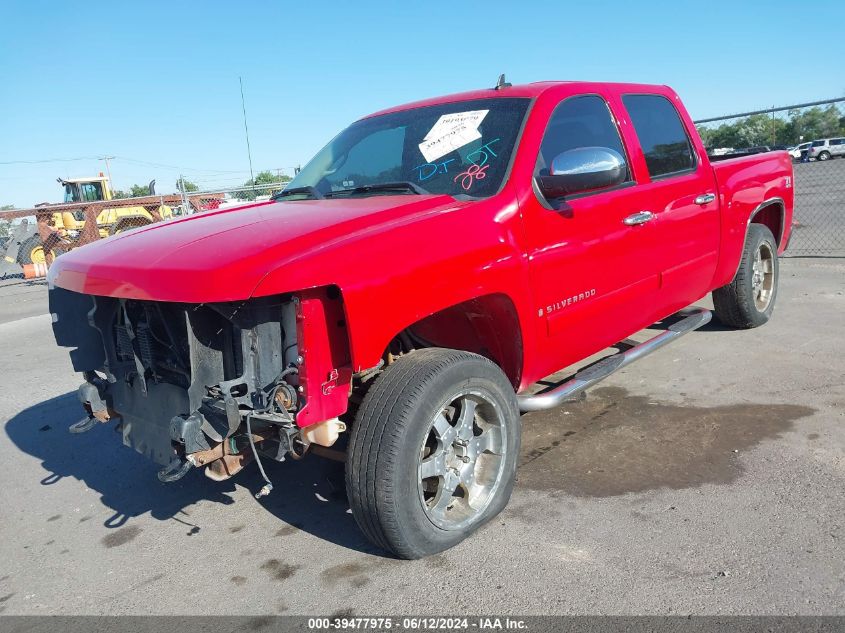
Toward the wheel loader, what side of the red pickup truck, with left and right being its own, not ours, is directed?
right

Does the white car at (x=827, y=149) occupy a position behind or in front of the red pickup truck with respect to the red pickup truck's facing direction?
behind

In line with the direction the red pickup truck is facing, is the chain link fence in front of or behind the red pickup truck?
behind
